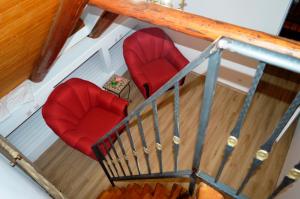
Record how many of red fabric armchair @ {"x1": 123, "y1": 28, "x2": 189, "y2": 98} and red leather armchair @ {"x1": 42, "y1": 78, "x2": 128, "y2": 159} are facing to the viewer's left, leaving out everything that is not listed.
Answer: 0

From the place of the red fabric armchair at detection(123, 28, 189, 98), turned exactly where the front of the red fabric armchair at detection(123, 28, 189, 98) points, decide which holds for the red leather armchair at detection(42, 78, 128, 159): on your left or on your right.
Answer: on your right

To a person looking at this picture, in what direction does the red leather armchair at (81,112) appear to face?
facing the viewer and to the right of the viewer

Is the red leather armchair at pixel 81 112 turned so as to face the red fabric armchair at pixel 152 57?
no
